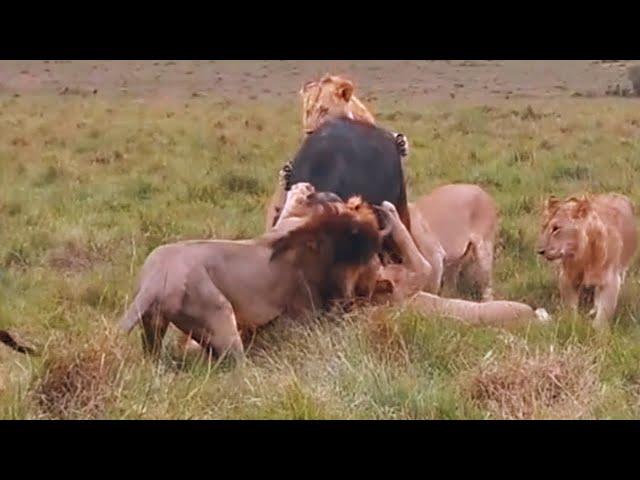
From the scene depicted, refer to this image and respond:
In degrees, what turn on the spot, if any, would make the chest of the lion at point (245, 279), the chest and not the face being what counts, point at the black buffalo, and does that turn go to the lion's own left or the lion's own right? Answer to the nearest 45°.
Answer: approximately 45° to the lion's own left

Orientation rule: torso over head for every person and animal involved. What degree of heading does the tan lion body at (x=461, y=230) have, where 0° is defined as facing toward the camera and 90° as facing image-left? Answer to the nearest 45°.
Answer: approximately 135°

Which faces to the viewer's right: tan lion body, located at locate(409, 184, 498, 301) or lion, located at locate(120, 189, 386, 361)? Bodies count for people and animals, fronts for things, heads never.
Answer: the lion

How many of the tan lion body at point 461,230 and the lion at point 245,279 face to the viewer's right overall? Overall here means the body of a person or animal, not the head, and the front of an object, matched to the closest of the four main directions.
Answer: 1

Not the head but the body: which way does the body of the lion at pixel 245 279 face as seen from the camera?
to the viewer's right

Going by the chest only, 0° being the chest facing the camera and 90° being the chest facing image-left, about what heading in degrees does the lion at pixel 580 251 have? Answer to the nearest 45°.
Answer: approximately 45°

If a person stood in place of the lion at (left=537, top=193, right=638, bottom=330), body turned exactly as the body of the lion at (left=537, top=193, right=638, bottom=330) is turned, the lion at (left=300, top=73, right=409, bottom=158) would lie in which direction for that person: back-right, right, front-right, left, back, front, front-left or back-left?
front-right

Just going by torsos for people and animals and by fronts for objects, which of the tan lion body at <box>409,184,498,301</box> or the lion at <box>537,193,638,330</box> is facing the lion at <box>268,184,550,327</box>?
the lion at <box>537,193,638,330</box>

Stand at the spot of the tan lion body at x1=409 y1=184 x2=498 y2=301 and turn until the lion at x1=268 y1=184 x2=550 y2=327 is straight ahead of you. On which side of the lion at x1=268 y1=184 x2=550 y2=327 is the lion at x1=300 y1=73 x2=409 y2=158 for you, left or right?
right

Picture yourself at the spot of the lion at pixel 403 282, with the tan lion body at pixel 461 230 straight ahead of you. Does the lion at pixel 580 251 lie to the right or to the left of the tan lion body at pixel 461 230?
right
